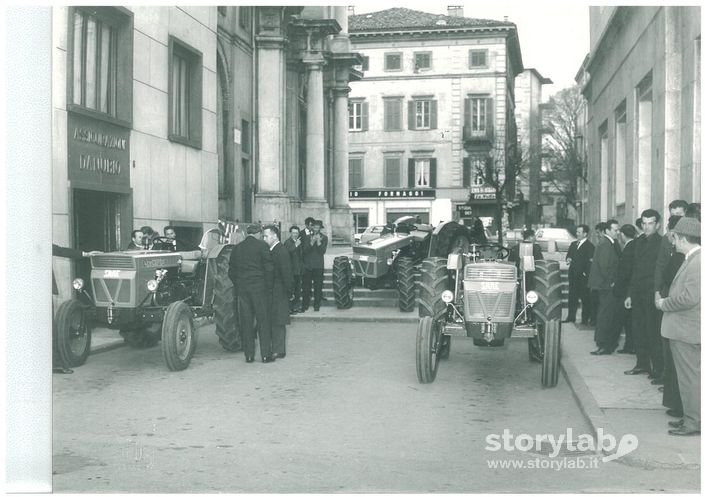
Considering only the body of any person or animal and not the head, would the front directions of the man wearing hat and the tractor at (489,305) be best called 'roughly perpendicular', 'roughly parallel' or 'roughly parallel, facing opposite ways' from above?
roughly perpendicular

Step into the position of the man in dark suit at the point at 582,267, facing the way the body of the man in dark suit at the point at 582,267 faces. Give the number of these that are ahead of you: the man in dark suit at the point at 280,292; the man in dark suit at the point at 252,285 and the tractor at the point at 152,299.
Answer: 3

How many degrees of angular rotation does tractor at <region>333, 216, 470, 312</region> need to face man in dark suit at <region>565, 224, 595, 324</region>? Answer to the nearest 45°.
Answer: approximately 90° to its left

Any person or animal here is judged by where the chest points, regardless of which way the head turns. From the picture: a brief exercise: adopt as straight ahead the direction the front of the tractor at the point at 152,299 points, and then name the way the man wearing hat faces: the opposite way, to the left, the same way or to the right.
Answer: to the right

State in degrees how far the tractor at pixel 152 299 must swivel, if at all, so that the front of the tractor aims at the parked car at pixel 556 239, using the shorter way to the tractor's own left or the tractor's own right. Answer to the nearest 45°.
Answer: approximately 180°

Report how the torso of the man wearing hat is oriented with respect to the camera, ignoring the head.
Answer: to the viewer's left

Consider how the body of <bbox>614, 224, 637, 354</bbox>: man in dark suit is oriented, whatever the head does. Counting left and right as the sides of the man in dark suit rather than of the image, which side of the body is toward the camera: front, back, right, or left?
left
